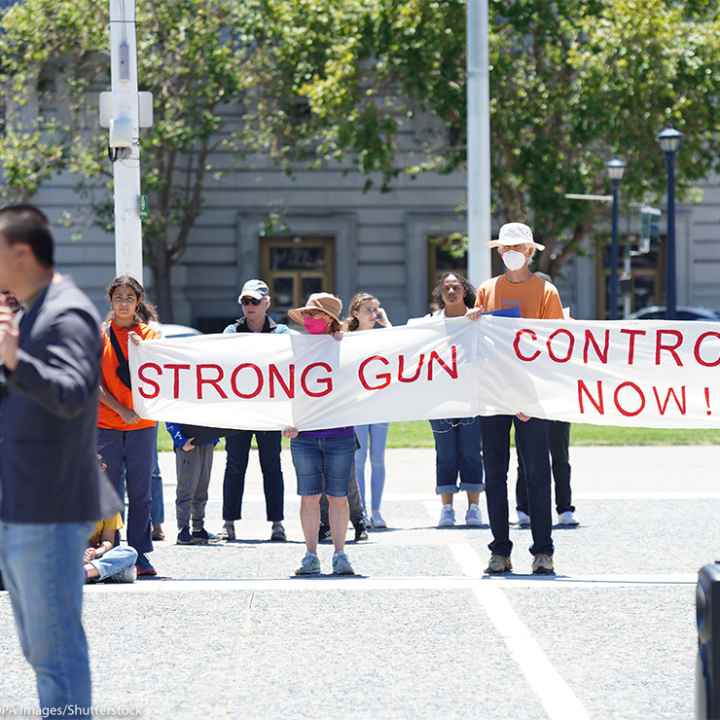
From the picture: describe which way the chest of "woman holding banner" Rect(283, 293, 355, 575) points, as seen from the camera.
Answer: toward the camera

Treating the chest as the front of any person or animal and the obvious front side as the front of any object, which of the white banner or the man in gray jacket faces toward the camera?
the white banner

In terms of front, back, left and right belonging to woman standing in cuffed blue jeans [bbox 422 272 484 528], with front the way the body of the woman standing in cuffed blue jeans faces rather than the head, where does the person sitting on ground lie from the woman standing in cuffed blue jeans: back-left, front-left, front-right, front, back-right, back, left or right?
front-right

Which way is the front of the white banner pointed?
toward the camera

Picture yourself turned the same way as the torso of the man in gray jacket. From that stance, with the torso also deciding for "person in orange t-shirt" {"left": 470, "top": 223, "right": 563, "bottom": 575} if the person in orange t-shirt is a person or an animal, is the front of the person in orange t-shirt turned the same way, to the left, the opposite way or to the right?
to the left

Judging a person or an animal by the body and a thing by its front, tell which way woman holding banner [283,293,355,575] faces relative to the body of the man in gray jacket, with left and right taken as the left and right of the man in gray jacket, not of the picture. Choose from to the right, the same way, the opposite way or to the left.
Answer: to the left

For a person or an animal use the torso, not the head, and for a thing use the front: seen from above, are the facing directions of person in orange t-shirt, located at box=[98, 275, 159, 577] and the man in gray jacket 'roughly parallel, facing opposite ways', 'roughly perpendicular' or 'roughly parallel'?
roughly perpendicular

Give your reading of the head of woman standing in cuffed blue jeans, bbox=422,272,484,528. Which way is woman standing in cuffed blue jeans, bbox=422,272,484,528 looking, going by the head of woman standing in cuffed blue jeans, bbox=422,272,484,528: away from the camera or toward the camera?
toward the camera

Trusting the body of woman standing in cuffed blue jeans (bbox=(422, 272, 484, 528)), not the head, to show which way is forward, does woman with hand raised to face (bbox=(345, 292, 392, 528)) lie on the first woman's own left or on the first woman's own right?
on the first woman's own right

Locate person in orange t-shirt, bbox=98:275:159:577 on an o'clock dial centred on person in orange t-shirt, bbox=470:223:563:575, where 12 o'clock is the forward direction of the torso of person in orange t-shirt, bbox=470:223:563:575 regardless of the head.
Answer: person in orange t-shirt, bbox=98:275:159:577 is roughly at 3 o'clock from person in orange t-shirt, bbox=470:223:563:575.

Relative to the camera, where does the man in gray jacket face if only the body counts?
to the viewer's left

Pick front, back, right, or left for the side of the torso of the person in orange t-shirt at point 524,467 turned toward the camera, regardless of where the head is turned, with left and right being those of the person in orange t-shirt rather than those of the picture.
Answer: front

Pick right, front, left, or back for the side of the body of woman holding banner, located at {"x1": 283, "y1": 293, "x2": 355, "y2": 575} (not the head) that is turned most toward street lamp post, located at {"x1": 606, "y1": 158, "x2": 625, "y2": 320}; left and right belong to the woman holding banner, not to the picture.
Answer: back

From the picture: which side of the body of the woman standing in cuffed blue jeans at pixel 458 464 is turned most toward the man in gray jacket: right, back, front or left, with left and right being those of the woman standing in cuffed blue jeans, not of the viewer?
front

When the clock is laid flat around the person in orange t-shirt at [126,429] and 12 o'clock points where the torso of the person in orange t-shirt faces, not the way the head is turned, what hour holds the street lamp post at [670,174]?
The street lamp post is roughly at 7 o'clock from the person in orange t-shirt.
